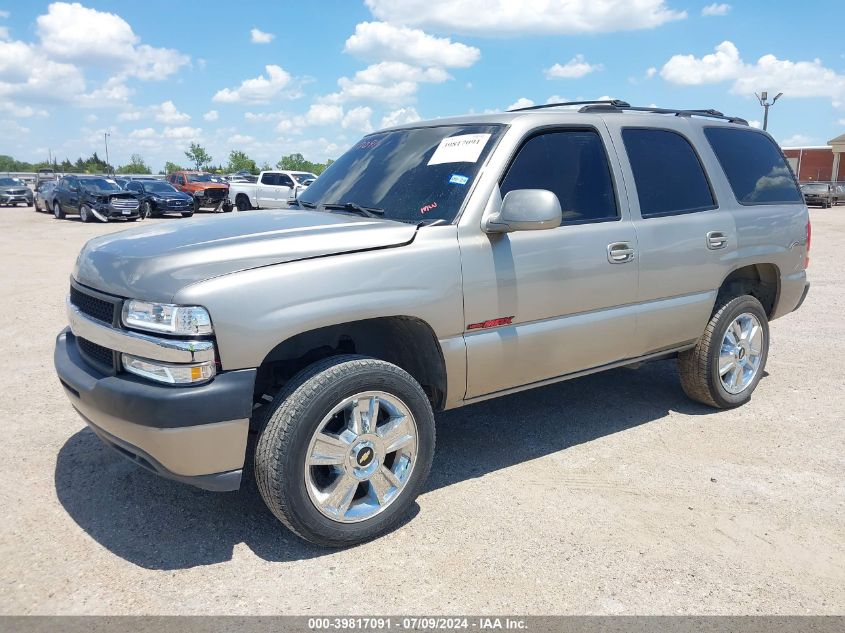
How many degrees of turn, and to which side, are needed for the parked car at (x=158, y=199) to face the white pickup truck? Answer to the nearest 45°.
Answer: approximately 45° to its left

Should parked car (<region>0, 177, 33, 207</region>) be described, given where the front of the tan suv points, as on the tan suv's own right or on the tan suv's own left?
on the tan suv's own right

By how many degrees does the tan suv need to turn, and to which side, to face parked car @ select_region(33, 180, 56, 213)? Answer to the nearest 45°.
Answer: approximately 90° to its right

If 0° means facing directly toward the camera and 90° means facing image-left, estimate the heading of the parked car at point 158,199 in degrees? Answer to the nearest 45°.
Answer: approximately 315°

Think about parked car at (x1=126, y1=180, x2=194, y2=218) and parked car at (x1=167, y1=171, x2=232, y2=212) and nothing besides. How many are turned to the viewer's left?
0

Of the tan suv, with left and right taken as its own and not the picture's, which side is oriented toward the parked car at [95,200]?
right

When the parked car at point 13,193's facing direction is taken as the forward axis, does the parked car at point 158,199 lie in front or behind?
in front

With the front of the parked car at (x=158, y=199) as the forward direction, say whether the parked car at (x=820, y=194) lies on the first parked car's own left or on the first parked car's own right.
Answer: on the first parked car's own left

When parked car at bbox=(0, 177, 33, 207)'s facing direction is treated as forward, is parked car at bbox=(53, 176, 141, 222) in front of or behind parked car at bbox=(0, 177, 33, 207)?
in front

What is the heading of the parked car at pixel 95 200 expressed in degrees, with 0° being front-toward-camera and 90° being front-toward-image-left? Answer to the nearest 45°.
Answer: approximately 315°

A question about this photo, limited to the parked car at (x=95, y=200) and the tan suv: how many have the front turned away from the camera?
0
